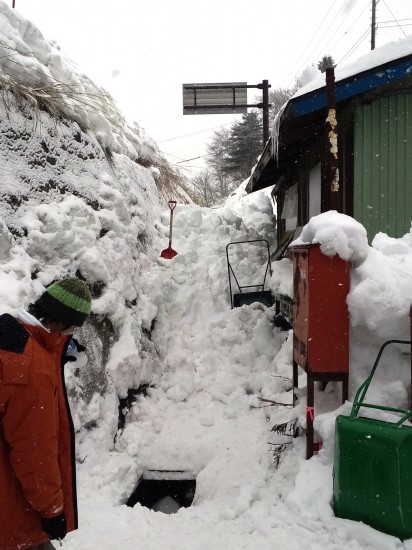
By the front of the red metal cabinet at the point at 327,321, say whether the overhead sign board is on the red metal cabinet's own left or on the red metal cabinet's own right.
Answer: on the red metal cabinet's own right

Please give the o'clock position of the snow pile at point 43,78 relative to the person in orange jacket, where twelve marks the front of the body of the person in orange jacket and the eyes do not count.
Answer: The snow pile is roughly at 9 o'clock from the person in orange jacket.

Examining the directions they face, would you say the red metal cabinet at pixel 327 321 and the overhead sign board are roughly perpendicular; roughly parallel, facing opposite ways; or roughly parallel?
roughly perpendicular

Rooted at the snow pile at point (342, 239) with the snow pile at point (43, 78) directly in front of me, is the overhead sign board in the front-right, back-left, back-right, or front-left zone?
front-right

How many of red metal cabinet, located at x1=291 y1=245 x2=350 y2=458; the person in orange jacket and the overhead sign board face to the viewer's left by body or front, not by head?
1

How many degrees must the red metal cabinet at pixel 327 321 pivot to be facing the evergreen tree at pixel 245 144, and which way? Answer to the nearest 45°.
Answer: approximately 90° to its right

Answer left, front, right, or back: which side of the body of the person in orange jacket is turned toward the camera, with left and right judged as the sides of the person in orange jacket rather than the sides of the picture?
right

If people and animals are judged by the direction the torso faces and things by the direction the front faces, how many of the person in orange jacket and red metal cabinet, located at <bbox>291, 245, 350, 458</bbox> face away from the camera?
0

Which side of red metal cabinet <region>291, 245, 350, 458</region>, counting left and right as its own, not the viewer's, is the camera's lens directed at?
left
